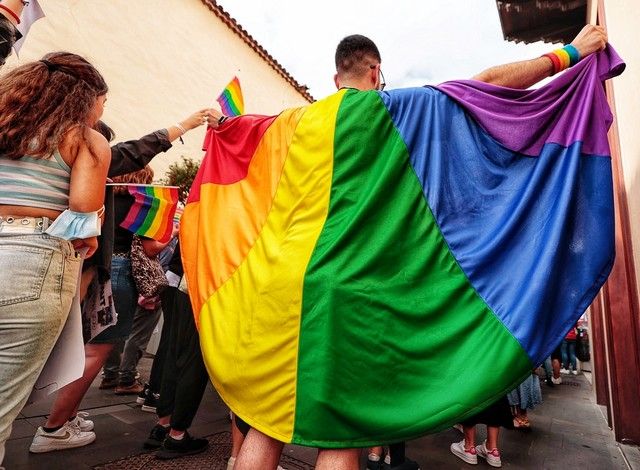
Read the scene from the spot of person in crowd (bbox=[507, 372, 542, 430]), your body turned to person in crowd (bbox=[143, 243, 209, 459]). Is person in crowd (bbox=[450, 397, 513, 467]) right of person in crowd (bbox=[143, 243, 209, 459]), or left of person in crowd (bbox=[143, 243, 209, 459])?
left

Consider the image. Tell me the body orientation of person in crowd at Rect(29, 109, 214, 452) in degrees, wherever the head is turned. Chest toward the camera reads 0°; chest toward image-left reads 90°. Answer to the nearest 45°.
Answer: approximately 270°

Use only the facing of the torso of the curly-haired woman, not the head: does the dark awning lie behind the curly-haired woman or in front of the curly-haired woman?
in front

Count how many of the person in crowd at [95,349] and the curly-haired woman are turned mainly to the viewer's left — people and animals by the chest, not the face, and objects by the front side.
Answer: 0

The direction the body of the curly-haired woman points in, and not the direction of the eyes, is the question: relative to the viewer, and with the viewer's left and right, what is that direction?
facing away from the viewer and to the right of the viewer

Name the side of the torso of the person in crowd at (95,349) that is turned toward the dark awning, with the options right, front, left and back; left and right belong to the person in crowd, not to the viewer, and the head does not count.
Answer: front

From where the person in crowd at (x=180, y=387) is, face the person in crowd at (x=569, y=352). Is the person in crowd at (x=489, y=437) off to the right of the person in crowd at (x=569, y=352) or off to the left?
right
